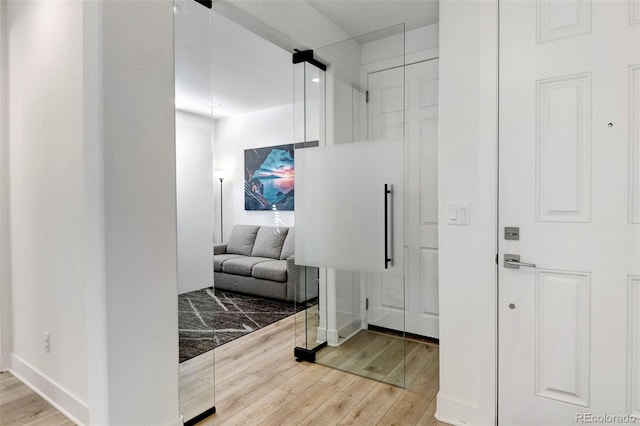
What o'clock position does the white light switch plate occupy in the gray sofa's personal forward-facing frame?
The white light switch plate is roughly at 10 o'clock from the gray sofa.

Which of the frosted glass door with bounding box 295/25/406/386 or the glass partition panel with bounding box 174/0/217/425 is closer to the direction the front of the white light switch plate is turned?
the glass partition panel

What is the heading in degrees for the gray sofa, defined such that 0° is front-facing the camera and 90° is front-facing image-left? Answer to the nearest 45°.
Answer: approximately 45°

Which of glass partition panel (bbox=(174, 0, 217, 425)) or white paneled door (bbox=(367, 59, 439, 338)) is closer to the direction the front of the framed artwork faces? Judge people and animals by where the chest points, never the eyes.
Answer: the glass partition panel

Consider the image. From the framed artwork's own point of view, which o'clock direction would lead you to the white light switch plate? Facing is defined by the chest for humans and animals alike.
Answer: The white light switch plate is roughly at 10 o'clock from the framed artwork.

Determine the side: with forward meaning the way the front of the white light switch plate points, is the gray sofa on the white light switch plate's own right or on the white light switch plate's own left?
on the white light switch plate's own right

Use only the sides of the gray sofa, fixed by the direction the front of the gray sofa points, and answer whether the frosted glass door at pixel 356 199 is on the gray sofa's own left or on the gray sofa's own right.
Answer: on the gray sofa's own left

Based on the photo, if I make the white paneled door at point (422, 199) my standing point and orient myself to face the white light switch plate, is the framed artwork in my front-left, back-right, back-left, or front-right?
back-right

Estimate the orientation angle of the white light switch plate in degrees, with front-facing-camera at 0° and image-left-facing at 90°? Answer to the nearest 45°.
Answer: approximately 0°
